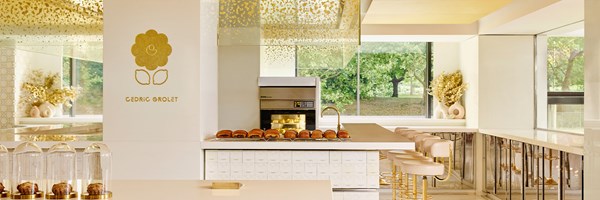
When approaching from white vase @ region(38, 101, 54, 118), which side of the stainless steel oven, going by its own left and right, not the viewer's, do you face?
right

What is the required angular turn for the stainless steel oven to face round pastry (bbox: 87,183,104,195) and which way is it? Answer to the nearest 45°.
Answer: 0° — it already faces it

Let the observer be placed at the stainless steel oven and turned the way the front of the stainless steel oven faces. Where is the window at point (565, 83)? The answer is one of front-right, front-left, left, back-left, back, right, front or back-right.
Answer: left

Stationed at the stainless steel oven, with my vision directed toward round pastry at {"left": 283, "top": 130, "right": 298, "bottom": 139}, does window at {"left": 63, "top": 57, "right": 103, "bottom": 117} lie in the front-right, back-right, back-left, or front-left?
back-right

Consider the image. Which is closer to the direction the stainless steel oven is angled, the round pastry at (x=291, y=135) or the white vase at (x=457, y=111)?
the round pastry

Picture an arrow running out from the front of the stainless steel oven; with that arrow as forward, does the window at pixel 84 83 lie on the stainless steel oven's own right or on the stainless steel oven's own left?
on the stainless steel oven's own right

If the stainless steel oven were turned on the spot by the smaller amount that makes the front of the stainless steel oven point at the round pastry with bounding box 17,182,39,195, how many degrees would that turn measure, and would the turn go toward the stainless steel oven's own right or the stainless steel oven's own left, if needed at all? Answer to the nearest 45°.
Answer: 0° — it already faces it

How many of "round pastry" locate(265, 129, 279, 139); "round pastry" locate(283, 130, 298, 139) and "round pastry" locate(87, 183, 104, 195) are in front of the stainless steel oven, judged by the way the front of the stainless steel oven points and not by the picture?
3

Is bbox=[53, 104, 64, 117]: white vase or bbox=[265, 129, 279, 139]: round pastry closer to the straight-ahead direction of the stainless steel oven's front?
the round pastry

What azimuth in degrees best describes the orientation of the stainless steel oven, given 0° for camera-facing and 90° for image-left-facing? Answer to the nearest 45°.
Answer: approximately 0°

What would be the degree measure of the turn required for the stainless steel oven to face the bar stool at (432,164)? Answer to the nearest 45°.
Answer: approximately 45° to its left

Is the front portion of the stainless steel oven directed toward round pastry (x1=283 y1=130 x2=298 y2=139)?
yes
